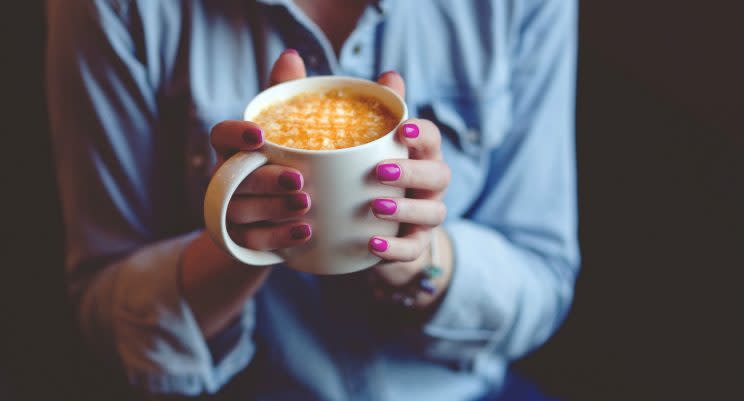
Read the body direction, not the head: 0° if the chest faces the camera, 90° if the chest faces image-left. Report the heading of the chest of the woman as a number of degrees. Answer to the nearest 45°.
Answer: approximately 0°
